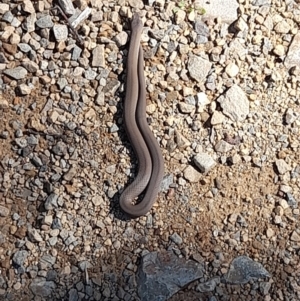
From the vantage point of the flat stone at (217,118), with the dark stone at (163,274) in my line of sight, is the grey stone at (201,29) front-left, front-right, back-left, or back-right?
back-right

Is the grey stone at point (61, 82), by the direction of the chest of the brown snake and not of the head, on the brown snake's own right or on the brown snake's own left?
on the brown snake's own left

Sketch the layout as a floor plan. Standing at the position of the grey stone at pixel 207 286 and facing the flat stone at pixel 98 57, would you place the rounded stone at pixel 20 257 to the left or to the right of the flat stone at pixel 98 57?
left

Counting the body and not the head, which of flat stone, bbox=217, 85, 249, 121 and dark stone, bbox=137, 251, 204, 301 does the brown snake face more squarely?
the flat stone

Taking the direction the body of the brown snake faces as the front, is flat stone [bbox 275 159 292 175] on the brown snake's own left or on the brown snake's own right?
on the brown snake's own right

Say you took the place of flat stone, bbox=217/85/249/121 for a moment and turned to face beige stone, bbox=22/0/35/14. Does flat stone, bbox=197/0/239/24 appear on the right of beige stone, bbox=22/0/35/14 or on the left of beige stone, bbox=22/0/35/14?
right

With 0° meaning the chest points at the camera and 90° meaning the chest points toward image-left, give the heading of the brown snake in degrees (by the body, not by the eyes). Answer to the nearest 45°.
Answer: approximately 180°

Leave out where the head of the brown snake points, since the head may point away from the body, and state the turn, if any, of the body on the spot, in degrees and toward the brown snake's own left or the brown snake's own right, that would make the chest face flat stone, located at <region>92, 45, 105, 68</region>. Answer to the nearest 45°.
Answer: approximately 45° to the brown snake's own left
